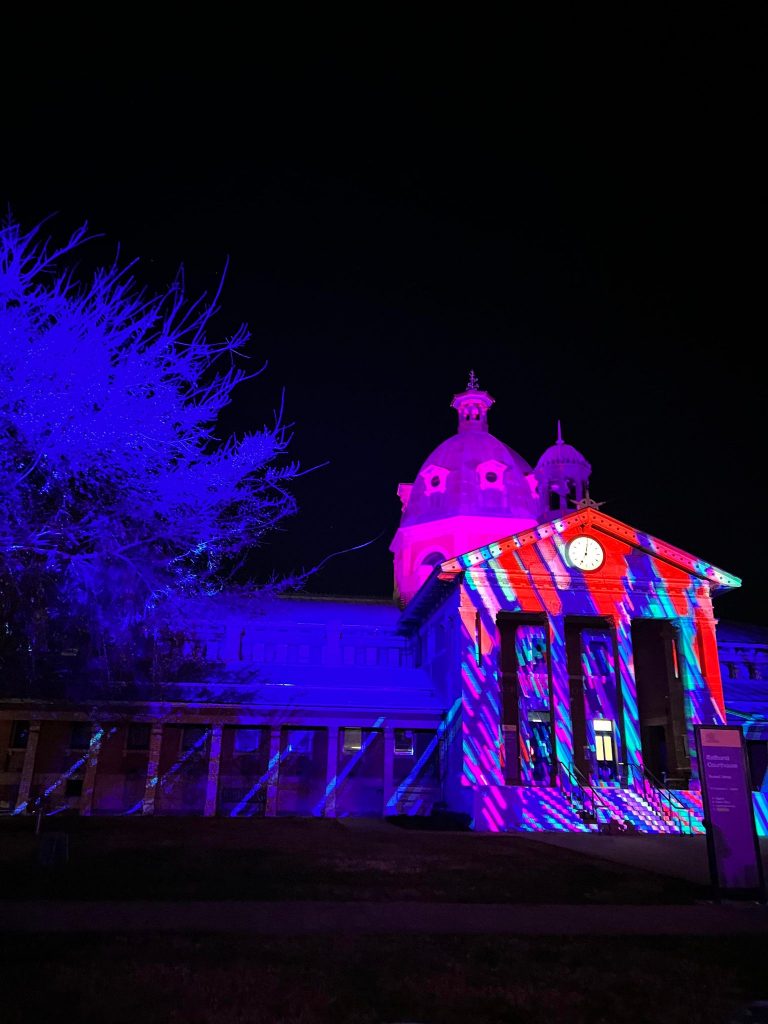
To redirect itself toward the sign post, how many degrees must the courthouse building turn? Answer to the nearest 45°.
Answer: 0° — it already faces it

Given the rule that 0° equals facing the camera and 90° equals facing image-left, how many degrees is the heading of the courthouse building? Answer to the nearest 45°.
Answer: approximately 0°
